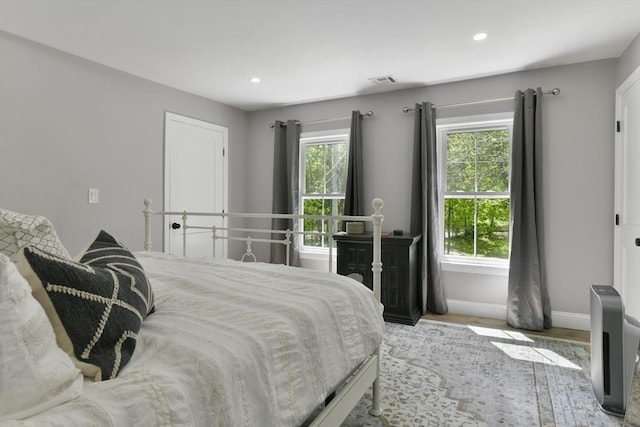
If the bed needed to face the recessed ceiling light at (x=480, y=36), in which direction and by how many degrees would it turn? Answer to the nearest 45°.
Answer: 0° — it already faces it

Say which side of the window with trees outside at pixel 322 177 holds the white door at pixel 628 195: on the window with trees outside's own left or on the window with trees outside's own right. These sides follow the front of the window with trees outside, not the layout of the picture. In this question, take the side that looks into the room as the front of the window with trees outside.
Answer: on the window with trees outside's own left

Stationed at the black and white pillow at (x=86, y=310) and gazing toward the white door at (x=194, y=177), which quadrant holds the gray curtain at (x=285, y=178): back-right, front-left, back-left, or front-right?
front-right

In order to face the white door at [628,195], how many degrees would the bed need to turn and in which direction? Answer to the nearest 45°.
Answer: approximately 45° to its right

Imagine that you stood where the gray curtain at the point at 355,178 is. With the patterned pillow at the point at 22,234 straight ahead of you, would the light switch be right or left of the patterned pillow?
right

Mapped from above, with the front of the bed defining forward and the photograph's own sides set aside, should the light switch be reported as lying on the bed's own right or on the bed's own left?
on the bed's own left

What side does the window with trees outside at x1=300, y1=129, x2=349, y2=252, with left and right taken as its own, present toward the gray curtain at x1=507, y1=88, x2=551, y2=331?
left

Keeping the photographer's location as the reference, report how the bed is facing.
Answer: facing away from the viewer and to the right of the viewer

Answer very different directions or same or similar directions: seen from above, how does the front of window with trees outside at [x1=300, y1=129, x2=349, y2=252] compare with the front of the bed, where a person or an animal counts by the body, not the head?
very different directions

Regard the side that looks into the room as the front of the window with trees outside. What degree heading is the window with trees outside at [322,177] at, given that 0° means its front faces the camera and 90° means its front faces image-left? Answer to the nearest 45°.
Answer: approximately 45°

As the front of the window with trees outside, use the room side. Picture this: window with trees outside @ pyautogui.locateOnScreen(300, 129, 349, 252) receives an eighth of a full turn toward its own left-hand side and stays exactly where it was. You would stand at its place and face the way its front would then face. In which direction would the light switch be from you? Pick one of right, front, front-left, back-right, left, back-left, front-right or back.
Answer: front-right

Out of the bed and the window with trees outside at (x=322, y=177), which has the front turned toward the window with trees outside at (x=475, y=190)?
the bed

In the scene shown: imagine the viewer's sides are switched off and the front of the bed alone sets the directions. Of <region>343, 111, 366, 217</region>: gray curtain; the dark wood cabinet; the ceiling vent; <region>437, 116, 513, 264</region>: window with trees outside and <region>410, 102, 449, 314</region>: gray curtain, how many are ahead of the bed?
5

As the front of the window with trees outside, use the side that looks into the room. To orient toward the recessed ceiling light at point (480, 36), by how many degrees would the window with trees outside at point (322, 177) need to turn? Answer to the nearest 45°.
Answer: approximately 90° to its left
